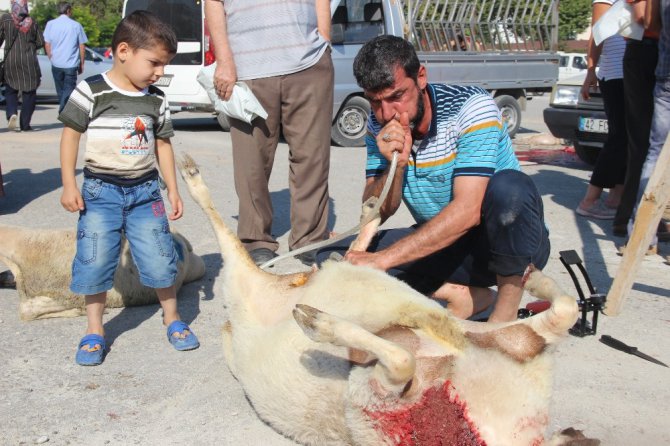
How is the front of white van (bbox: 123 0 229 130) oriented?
away from the camera

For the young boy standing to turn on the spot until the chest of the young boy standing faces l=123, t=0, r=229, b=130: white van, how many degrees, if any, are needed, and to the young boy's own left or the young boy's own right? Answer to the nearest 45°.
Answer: approximately 180°

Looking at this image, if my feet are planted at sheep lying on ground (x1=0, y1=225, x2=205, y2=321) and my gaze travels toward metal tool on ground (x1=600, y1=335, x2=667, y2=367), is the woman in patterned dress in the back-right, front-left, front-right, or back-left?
back-left

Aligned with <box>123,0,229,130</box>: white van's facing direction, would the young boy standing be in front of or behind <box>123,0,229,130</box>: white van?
behind

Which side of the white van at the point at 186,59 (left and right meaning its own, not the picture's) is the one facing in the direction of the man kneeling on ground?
back

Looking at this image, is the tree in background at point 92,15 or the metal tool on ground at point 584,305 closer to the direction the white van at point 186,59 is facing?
the tree in background

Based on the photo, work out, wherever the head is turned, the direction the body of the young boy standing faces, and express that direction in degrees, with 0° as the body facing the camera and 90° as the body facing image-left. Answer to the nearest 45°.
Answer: approximately 0°

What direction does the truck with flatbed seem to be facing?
to the viewer's left

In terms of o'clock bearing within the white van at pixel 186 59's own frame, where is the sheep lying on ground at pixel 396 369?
The sheep lying on ground is roughly at 6 o'clock from the white van.

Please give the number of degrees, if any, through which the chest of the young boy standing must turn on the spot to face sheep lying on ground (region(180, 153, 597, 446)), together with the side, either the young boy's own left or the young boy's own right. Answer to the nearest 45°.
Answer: approximately 45° to the young boy's own left
